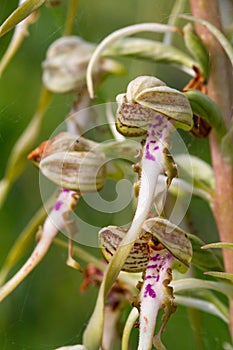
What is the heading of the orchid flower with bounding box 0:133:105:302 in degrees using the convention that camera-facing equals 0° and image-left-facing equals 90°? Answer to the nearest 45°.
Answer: approximately 90°
